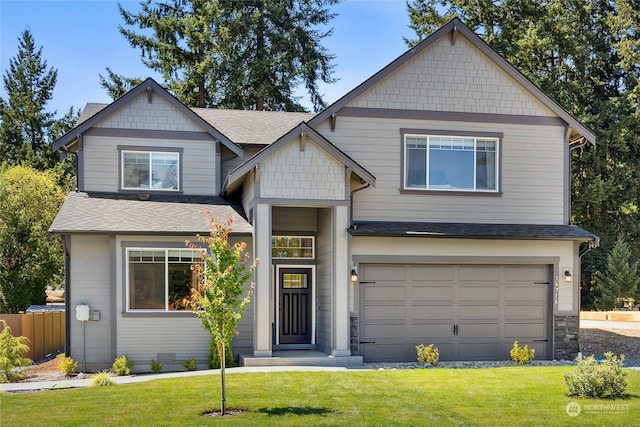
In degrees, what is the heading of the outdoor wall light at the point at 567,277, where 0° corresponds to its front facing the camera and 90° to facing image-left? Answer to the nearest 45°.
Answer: approximately 0°

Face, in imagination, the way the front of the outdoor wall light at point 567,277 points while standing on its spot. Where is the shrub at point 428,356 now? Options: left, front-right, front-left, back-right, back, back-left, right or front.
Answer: front-right

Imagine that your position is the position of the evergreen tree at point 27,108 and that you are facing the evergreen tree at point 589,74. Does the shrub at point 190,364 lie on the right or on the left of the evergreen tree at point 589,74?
right

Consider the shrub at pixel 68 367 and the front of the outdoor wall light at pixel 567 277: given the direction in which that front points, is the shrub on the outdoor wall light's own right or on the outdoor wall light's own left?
on the outdoor wall light's own right

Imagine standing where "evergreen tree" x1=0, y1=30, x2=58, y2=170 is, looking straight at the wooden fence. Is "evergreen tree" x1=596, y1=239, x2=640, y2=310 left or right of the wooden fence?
left

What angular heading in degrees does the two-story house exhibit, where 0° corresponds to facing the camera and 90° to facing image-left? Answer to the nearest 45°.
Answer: approximately 0°

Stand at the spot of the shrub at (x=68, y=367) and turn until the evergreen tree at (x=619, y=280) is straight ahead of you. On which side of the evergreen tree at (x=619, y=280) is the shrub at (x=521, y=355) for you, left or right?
right

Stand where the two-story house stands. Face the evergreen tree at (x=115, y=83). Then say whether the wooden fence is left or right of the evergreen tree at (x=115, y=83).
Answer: left

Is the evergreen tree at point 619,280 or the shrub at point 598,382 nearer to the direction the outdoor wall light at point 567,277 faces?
the shrub

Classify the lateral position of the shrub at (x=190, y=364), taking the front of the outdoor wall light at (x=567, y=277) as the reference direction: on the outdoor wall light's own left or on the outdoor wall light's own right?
on the outdoor wall light's own right

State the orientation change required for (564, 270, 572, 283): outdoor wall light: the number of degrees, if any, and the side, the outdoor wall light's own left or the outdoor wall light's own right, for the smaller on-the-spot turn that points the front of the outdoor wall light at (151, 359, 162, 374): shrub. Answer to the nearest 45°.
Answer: approximately 45° to the outdoor wall light's own right
